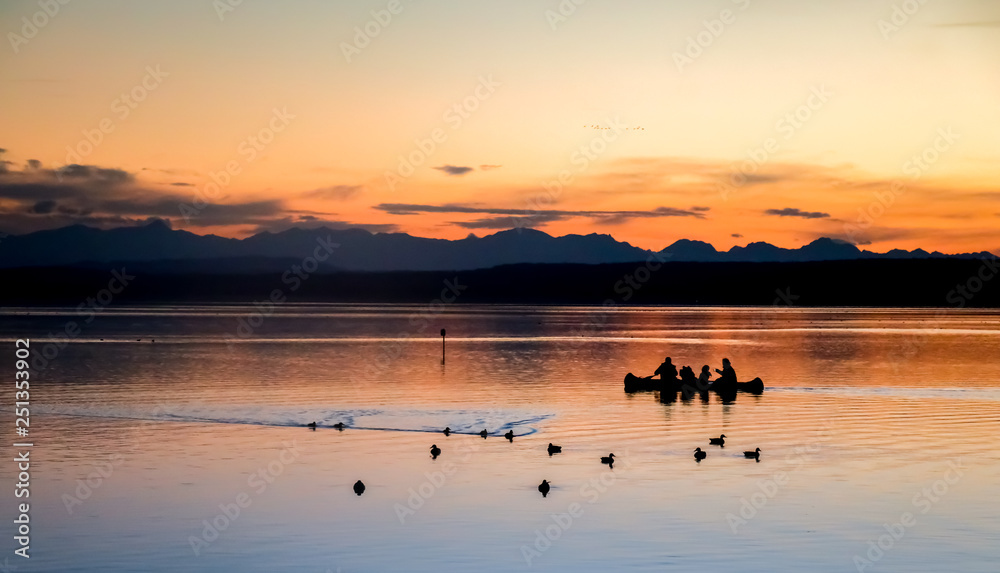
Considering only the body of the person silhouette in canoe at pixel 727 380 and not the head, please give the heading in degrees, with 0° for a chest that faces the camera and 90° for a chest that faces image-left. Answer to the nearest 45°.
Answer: approximately 90°

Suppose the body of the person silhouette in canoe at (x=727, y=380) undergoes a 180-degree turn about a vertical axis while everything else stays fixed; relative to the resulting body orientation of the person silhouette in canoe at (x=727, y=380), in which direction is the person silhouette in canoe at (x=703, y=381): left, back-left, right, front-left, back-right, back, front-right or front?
back
